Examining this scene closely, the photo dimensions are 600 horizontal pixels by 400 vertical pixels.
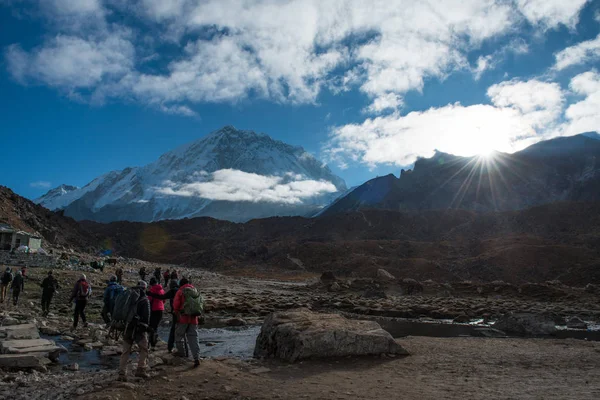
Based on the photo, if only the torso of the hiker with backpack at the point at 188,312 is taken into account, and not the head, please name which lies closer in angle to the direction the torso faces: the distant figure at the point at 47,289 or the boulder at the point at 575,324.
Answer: the distant figure

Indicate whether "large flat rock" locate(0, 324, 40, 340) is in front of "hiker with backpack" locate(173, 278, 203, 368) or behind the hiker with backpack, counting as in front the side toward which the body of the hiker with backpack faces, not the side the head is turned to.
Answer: in front

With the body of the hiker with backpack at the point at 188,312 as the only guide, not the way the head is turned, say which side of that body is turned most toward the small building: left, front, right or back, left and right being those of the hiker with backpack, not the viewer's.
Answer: front

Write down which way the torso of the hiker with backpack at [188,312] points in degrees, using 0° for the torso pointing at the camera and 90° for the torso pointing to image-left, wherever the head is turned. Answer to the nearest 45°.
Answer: approximately 135°

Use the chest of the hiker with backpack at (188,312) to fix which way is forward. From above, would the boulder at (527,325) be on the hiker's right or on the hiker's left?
on the hiker's right

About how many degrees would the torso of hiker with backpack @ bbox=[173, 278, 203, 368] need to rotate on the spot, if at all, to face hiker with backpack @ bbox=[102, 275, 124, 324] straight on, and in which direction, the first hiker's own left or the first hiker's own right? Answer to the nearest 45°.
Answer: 0° — they already face them

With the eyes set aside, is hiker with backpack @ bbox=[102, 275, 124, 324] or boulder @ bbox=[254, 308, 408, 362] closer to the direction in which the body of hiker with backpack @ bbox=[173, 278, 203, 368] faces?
the hiker with backpack

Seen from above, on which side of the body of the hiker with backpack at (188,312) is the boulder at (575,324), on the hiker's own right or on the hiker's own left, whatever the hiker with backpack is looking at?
on the hiker's own right

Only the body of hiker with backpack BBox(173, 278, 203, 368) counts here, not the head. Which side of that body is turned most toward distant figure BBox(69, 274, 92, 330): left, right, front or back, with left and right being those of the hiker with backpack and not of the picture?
front

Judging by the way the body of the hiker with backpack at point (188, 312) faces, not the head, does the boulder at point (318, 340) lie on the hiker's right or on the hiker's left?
on the hiker's right
